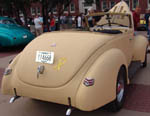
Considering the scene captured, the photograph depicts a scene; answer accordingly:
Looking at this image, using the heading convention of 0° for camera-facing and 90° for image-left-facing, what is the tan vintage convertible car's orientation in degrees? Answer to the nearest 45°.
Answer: approximately 225°

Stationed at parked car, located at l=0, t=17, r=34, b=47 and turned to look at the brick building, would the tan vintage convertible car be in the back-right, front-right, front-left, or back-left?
back-right

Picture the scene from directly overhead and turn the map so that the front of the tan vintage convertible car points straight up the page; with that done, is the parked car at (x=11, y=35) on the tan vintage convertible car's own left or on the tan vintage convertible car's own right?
on the tan vintage convertible car's own left

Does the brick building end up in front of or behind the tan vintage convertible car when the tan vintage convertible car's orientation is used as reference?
in front
